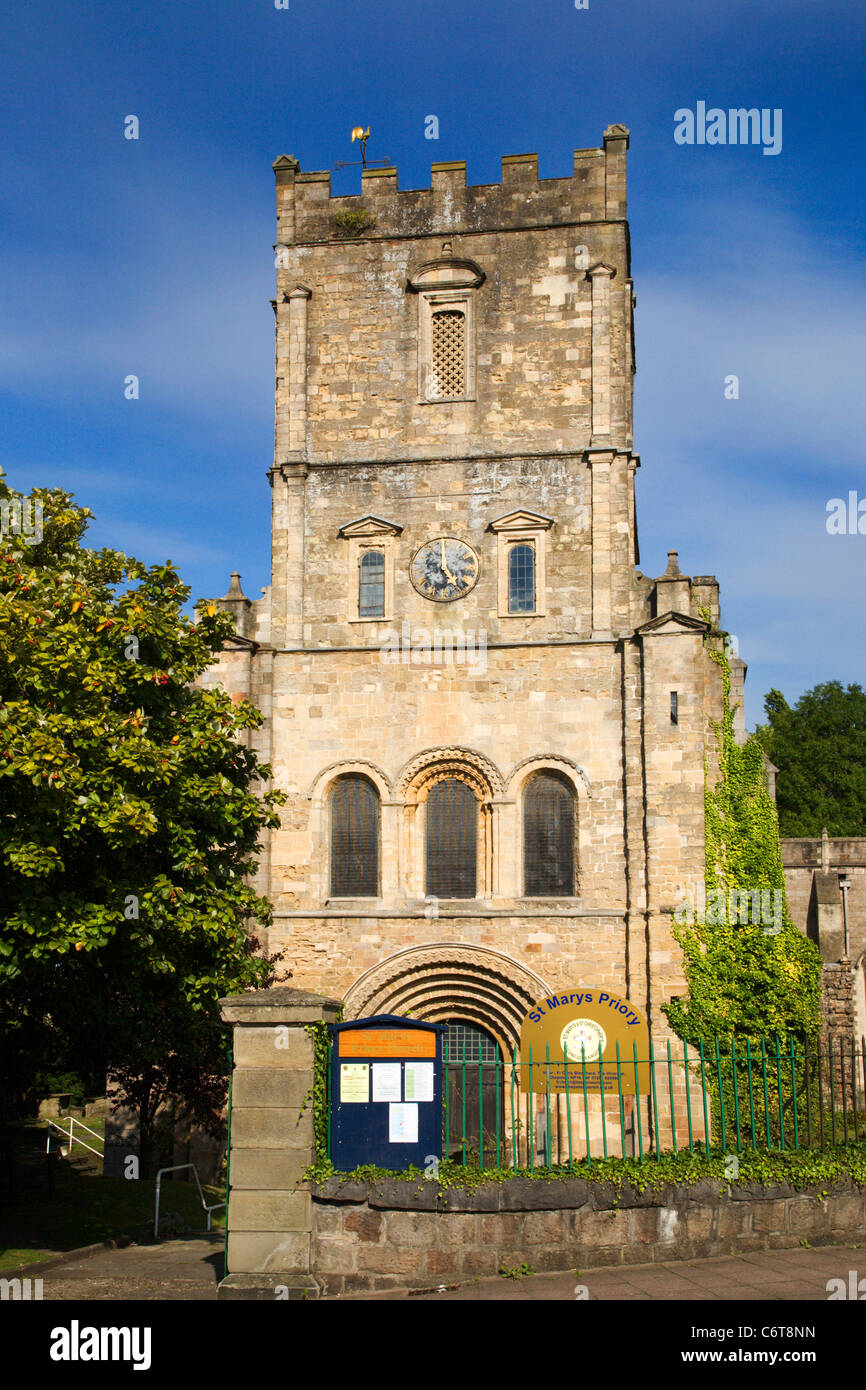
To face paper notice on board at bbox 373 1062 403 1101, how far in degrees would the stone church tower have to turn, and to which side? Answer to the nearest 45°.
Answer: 0° — it already faces it

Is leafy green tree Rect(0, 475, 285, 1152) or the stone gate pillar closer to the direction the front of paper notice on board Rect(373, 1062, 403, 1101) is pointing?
the stone gate pillar

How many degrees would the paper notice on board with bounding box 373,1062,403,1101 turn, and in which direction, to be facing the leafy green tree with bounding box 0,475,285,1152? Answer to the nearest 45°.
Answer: approximately 135° to its right

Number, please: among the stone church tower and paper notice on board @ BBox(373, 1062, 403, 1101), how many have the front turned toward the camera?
2

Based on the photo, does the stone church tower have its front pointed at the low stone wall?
yes

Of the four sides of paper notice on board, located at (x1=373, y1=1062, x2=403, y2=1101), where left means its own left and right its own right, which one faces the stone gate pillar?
right

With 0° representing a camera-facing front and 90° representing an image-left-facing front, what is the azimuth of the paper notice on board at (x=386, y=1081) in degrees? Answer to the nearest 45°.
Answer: approximately 0°

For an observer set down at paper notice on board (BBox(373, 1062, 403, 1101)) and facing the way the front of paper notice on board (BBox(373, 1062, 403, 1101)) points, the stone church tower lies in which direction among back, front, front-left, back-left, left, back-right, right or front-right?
back
